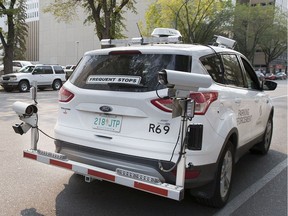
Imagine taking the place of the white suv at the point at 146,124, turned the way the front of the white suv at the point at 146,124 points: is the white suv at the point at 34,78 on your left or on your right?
on your left

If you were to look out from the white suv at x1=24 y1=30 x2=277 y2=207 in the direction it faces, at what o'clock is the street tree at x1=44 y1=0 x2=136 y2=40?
The street tree is roughly at 10 o'clock from the white suv.

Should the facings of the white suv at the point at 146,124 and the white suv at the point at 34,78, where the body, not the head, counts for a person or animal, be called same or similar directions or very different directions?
very different directions

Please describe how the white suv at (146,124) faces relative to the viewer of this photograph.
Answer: facing away from the viewer and to the right of the viewer

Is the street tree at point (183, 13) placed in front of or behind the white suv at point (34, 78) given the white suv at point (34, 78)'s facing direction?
behind
